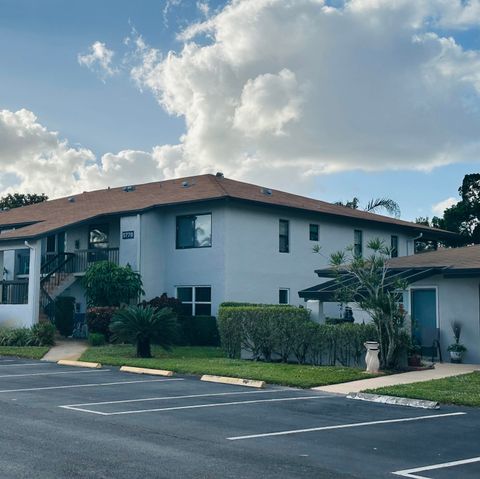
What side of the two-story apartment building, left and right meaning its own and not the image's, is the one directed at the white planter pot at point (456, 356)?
left

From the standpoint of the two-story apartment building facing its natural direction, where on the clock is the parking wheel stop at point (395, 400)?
The parking wheel stop is roughly at 10 o'clock from the two-story apartment building.

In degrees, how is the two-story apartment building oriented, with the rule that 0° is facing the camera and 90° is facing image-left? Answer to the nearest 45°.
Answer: approximately 45°

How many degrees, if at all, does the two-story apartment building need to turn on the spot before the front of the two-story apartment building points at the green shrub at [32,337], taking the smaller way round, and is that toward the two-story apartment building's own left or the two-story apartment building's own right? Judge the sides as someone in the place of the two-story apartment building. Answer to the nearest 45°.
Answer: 0° — it already faces it

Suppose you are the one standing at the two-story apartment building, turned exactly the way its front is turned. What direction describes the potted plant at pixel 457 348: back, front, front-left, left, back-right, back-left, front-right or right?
left

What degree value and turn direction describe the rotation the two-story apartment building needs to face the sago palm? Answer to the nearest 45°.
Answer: approximately 45° to its left

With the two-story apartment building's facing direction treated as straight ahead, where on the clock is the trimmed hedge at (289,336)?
The trimmed hedge is roughly at 10 o'clock from the two-story apartment building.

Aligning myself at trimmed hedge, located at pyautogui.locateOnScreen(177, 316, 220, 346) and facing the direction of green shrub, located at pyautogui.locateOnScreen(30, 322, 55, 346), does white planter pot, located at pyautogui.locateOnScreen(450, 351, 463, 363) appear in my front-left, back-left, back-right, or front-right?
back-left

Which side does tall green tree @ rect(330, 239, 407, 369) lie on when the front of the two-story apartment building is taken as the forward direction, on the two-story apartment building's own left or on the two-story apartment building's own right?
on the two-story apartment building's own left

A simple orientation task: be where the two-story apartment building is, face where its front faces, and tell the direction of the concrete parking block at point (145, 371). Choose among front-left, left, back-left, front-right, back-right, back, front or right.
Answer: front-left
